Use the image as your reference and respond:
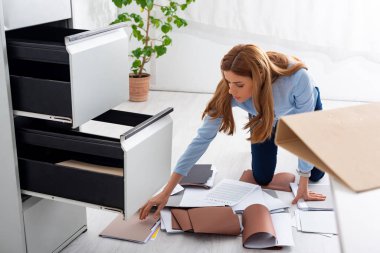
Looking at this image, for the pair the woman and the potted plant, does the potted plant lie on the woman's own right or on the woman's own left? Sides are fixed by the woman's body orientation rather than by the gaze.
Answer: on the woman's own right

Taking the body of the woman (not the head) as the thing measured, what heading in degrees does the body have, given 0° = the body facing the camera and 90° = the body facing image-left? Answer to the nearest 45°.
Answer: approximately 45°
